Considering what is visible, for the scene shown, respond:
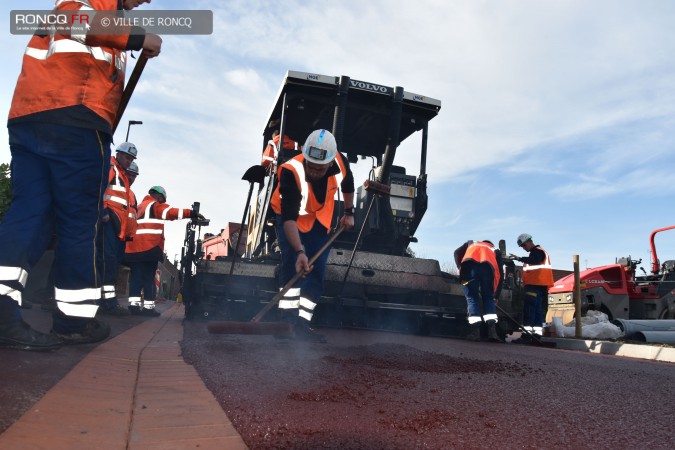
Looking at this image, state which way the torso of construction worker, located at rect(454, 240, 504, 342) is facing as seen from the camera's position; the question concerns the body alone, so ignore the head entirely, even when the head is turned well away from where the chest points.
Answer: away from the camera

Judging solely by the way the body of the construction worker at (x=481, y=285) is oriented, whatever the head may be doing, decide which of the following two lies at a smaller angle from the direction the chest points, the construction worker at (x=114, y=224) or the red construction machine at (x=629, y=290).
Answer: the red construction machine

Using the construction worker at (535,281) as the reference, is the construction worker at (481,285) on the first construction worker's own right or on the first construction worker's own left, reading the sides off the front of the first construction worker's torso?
on the first construction worker's own left

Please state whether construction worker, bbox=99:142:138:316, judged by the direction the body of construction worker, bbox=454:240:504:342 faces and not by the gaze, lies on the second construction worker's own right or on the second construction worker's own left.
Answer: on the second construction worker's own left

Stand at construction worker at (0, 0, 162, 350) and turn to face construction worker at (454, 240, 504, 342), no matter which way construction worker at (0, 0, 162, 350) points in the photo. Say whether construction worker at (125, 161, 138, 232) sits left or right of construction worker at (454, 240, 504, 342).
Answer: left

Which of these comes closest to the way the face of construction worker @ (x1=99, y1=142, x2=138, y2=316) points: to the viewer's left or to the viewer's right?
to the viewer's right

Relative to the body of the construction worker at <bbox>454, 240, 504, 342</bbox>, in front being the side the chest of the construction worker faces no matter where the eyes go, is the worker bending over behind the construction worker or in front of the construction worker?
behind

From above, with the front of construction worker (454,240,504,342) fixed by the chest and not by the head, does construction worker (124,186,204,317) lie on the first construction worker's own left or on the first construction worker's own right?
on the first construction worker's own left

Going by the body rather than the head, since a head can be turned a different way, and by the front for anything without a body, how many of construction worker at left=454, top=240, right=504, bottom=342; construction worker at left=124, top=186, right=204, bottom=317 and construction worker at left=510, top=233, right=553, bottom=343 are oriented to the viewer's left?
1

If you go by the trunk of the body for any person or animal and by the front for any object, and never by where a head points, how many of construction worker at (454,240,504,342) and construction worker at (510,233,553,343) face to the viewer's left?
1

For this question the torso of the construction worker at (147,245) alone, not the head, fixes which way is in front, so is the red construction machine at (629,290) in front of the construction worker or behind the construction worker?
in front

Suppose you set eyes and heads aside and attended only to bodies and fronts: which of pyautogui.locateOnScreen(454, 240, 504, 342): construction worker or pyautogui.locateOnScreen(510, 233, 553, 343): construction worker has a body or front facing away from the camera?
pyautogui.locateOnScreen(454, 240, 504, 342): construction worker

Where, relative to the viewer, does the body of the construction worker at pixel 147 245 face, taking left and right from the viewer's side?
facing away from the viewer and to the right of the viewer

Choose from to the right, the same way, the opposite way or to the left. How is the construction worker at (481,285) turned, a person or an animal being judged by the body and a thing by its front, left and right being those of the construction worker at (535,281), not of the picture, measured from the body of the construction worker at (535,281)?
to the right

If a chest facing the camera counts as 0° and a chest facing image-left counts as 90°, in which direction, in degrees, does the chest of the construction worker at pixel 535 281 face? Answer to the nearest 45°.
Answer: approximately 90°
